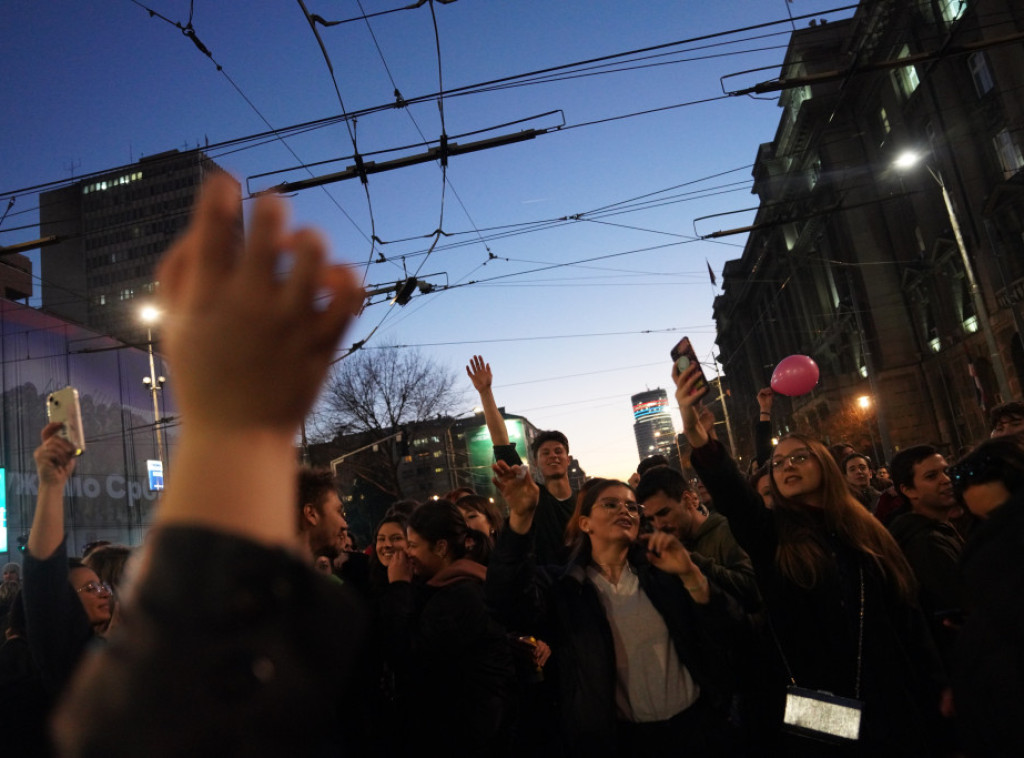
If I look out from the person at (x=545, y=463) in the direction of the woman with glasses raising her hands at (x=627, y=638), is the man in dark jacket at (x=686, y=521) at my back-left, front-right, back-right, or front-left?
front-left

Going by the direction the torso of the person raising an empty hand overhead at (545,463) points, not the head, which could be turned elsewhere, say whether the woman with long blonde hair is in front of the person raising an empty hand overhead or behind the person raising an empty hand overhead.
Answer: in front

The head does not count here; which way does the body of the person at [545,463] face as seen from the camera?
toward the camera

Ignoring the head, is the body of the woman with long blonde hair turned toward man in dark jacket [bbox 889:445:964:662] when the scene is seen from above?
no

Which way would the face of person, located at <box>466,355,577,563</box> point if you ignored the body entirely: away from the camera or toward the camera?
toward the camera

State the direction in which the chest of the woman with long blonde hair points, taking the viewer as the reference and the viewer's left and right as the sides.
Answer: facing the viewer and to the left of the viewer

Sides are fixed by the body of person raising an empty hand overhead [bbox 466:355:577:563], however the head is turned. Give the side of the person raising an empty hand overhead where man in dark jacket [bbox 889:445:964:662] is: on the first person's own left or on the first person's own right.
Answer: on the first person's own left

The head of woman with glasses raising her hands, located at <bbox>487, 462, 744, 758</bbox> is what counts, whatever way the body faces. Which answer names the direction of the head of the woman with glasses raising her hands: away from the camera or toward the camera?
toward the camera

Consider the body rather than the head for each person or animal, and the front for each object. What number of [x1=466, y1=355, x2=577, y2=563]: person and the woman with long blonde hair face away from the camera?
0

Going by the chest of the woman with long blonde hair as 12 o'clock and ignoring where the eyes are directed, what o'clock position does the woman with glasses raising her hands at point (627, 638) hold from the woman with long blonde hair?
The woman with glasses raising her hands is roughly at 1 o'clock from the woman with long blonde hair.

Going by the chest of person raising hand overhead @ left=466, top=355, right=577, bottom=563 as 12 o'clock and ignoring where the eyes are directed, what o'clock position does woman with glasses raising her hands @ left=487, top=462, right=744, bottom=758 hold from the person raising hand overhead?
The woman with glasses raising her hands is roughly at 12 o'clock from the person raising hand overhead.

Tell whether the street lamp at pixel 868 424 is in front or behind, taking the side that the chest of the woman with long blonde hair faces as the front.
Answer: behind

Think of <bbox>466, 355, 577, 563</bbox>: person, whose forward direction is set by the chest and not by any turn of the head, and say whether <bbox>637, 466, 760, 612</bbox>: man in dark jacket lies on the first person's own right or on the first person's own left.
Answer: on the first person's own left

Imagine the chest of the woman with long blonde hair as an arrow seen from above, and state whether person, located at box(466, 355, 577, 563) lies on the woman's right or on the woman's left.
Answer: on the woman's right
